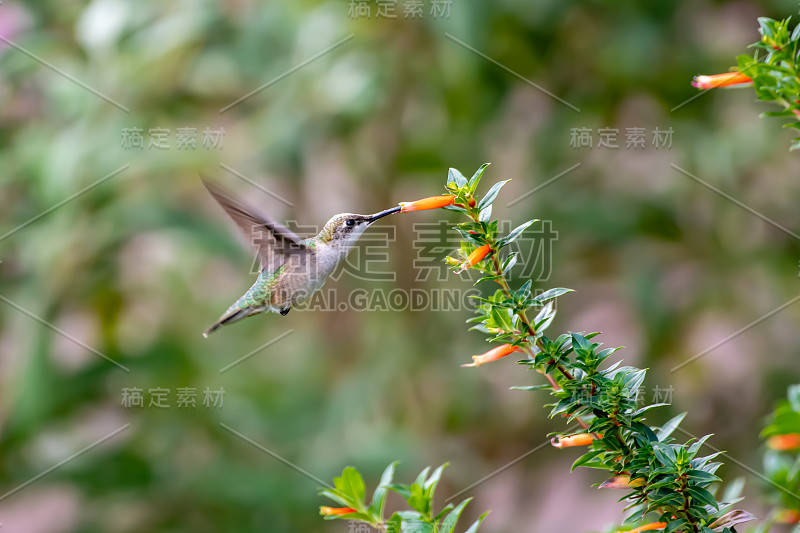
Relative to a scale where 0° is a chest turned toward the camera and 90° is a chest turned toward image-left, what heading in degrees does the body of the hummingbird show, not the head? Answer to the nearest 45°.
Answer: approximately 270°
